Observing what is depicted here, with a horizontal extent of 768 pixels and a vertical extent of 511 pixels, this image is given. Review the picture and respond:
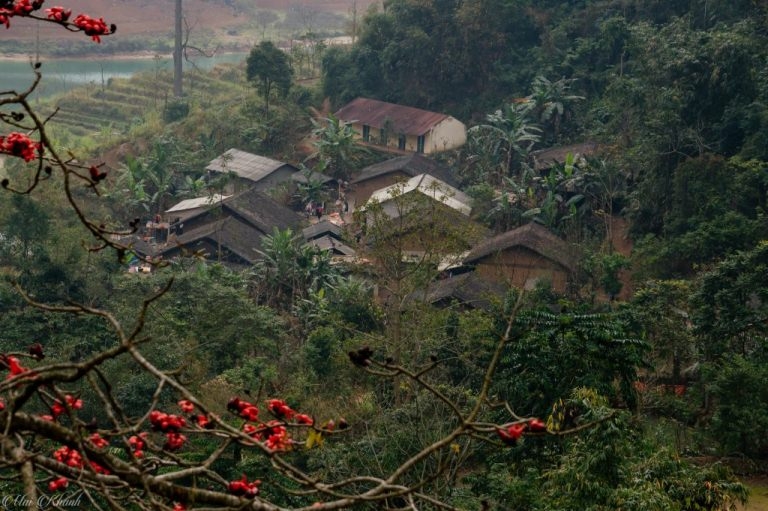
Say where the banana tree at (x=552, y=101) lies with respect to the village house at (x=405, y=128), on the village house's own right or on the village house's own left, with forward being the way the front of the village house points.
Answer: on the village house's own left

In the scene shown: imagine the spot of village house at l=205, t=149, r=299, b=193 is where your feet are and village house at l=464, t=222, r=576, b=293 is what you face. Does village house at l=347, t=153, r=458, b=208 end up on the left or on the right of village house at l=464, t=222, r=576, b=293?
left

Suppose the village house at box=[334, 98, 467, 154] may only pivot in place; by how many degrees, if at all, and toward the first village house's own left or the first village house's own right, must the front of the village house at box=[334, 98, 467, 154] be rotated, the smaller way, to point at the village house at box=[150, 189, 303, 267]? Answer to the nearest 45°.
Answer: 0° — it already faces it

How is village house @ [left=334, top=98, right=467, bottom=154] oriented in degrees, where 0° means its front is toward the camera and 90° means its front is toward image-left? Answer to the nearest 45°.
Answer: approximately 45°

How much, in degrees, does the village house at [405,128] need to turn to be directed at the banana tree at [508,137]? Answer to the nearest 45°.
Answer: approximately 90° to its left

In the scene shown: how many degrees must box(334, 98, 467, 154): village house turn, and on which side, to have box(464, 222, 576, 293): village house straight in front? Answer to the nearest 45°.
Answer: approximately 45° to its left

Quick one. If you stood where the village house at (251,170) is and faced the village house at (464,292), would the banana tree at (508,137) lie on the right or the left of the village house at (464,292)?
left
